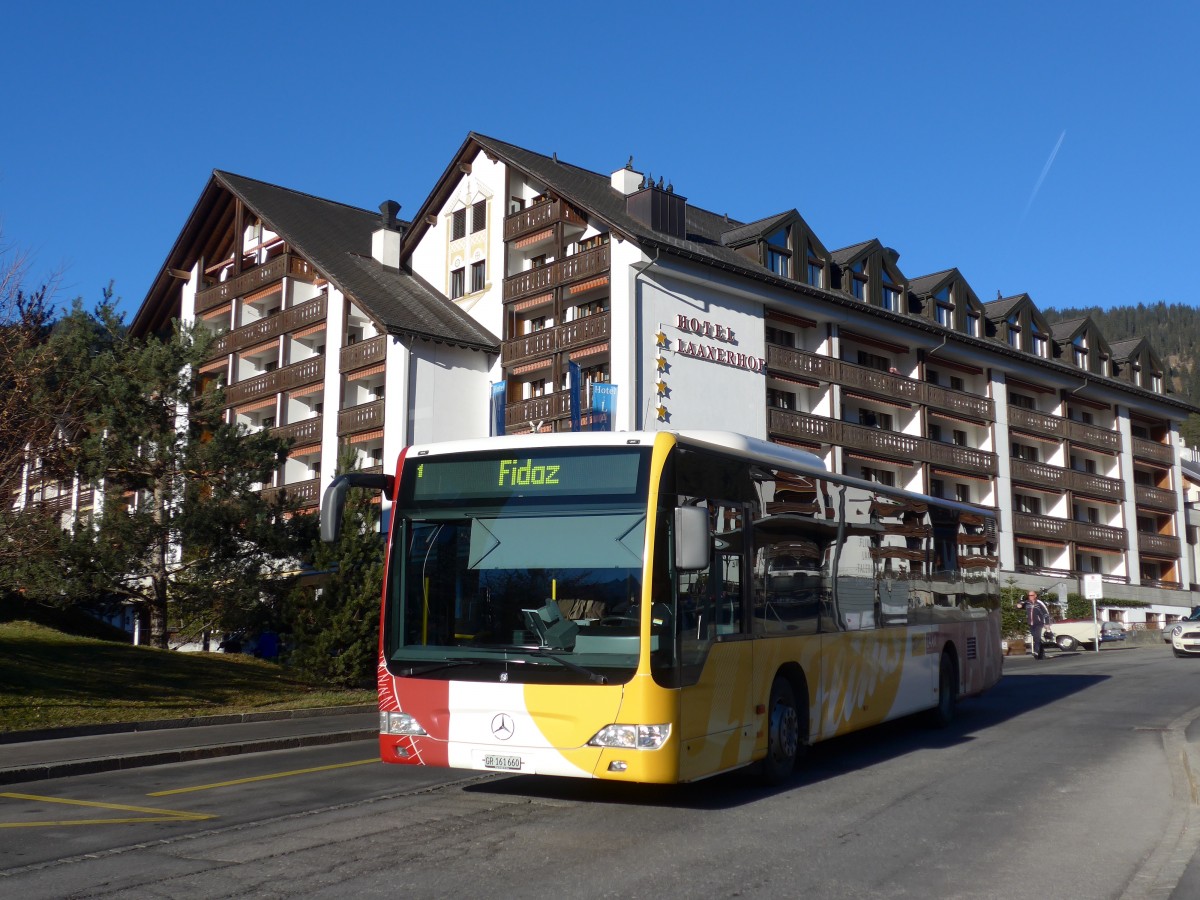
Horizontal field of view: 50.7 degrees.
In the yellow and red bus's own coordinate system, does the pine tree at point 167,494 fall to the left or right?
on its right

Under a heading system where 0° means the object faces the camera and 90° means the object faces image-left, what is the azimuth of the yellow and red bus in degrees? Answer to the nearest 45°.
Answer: approximately 45°

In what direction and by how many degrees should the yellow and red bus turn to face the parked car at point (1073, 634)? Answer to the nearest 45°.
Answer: approximately 180°

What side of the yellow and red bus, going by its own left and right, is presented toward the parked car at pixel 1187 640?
back
